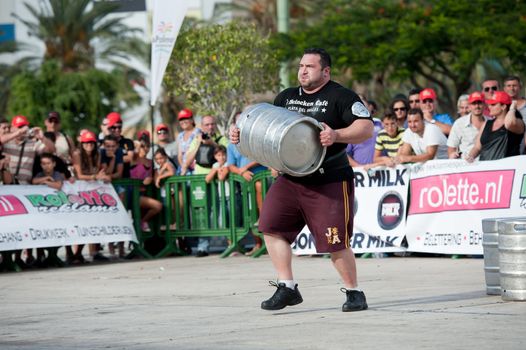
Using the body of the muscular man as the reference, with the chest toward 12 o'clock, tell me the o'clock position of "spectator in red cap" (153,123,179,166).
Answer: The spectator in red cap is roughly at 4 o'clock from the muscular man.

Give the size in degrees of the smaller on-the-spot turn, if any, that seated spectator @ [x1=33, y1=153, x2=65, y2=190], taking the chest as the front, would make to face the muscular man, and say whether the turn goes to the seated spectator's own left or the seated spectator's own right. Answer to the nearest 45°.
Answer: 0° — they already face them

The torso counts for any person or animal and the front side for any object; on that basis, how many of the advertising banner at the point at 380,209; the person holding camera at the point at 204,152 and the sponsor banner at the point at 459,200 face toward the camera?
3

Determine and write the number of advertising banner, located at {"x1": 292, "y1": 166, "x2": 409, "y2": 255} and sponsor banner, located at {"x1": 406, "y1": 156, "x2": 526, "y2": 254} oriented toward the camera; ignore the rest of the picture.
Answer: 2

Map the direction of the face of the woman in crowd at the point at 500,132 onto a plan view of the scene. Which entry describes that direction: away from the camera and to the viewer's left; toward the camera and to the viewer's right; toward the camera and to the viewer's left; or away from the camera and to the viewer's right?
toward the camera and to the viewer's left

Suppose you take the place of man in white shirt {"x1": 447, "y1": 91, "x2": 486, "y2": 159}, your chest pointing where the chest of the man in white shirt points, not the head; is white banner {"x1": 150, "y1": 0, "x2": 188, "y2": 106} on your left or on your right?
on your right

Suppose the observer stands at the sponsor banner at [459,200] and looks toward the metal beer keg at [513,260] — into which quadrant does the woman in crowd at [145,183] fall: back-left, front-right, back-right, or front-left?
back-right

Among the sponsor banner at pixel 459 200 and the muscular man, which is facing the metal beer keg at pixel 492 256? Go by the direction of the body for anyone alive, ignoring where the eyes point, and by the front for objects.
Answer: the sponsor banner
